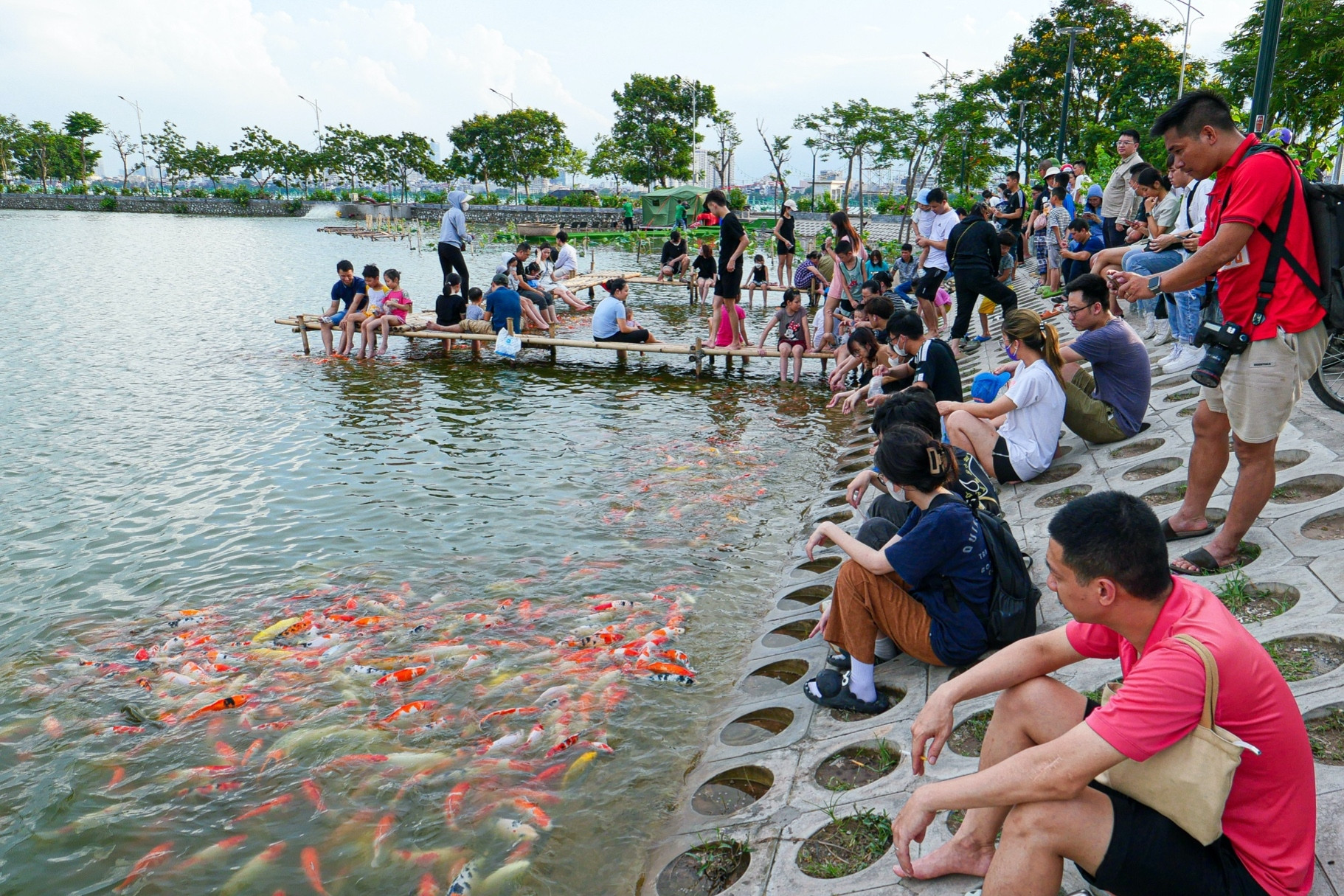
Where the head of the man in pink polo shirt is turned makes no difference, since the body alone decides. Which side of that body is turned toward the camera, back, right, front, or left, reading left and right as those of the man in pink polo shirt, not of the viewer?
left

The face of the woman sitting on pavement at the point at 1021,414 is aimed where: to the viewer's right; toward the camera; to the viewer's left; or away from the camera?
to the viewer's left

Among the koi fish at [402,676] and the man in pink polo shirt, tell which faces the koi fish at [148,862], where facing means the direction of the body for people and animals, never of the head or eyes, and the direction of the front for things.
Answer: the man in pink polo shirt

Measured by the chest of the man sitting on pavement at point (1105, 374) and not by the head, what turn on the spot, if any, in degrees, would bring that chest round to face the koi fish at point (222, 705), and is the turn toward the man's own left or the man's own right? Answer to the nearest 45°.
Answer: approximately 45° to the man's own left

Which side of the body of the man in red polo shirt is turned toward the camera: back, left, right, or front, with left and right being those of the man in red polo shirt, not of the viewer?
left

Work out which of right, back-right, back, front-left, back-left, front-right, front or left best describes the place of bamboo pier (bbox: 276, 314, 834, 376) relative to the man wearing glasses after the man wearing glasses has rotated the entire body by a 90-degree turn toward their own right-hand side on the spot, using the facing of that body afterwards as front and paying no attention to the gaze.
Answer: front-left

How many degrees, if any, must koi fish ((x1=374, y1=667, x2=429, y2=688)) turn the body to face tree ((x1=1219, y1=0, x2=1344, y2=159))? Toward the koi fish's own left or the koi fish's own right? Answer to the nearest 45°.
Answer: approximately 45° to the koi fish's own left

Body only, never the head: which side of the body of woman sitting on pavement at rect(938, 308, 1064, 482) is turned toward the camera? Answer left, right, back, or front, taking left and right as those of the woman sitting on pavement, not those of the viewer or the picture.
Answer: left

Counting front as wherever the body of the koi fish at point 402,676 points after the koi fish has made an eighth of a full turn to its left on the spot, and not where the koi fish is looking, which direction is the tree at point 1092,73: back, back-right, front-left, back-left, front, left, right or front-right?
front

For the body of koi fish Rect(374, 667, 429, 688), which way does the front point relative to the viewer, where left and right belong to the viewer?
facing to the right of the viewer

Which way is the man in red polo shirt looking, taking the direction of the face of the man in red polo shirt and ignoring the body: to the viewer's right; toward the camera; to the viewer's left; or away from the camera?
to the viewer's left

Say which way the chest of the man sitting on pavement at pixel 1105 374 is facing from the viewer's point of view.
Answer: to the viewer's left

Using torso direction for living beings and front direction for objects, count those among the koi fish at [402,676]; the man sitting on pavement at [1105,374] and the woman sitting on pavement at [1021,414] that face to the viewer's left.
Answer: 2

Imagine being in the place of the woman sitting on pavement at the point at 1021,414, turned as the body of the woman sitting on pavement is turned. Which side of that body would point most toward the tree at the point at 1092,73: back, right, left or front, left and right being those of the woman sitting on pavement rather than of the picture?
right

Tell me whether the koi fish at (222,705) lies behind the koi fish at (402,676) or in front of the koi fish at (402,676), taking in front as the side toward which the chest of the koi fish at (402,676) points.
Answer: behind

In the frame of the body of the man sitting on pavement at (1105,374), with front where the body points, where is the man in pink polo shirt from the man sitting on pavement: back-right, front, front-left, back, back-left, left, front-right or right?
left
